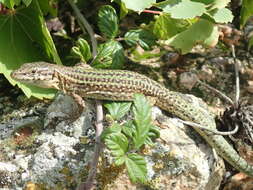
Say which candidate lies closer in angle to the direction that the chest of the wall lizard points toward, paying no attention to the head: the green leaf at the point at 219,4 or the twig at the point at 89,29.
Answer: the twig

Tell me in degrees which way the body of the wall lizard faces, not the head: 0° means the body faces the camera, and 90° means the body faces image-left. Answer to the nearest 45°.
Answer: approximately 90°

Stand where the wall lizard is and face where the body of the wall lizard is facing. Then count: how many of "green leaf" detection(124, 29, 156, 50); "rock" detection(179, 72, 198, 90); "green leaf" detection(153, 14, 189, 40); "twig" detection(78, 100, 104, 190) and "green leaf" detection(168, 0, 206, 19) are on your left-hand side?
1

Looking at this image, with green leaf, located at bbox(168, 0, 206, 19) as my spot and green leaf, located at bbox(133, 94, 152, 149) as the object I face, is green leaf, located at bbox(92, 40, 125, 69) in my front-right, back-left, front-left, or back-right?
front-right

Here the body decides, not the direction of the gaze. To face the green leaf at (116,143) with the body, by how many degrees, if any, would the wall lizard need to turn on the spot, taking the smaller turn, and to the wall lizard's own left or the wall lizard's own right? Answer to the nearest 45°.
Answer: approximately 90° to the wall lizard's own left

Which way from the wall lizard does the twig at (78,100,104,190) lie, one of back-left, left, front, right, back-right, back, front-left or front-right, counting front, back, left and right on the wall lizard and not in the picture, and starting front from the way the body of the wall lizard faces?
left

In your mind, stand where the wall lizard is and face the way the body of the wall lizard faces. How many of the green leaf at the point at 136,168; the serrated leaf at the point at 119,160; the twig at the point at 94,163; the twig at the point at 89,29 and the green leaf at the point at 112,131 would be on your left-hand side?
4

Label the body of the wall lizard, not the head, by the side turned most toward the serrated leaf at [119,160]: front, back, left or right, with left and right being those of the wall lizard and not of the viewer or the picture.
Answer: left

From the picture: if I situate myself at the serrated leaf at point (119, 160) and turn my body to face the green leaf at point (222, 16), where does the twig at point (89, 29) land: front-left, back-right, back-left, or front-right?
front-left

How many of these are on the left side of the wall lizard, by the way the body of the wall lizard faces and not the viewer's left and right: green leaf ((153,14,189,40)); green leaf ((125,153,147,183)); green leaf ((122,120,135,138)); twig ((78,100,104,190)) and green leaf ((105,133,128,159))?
4
